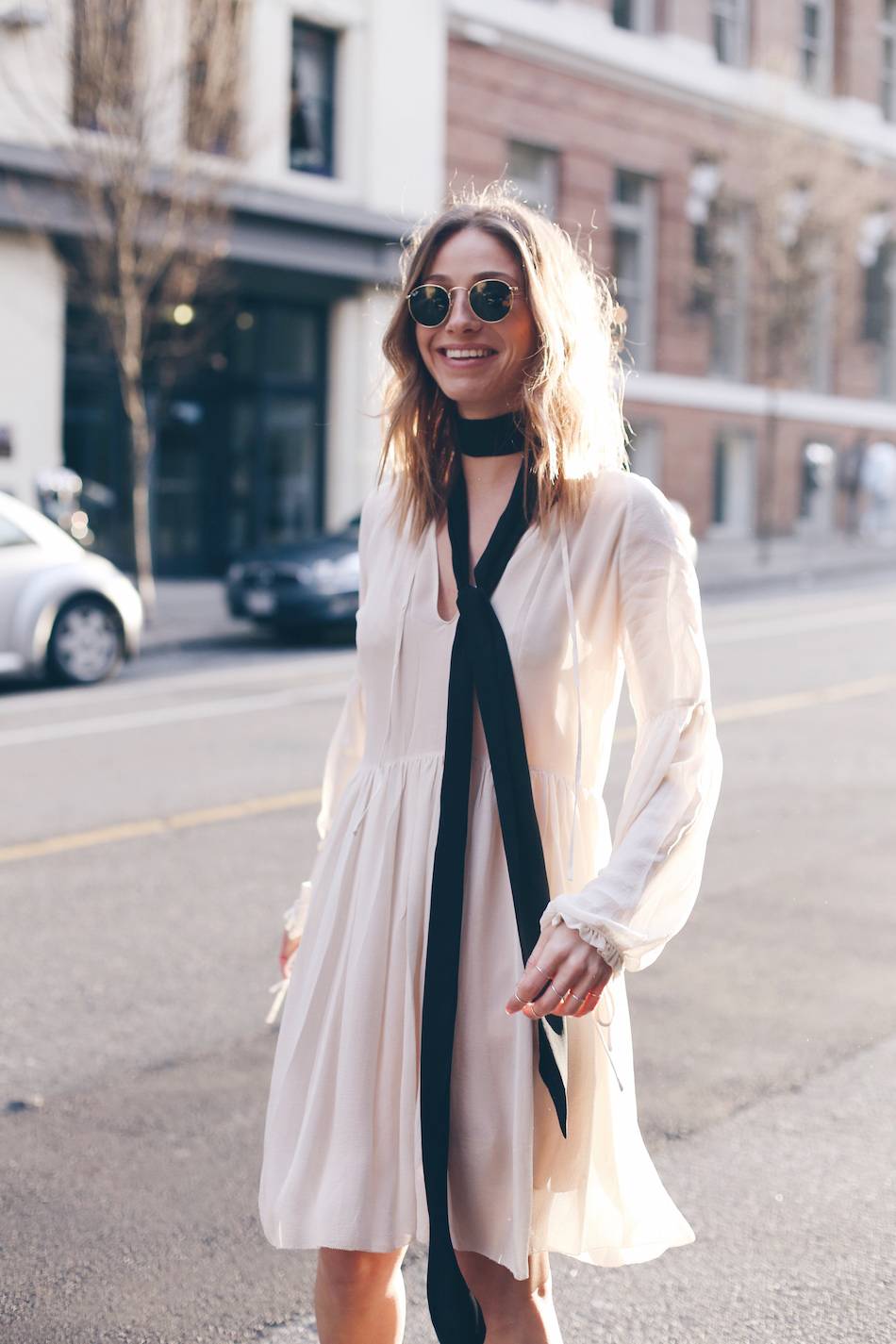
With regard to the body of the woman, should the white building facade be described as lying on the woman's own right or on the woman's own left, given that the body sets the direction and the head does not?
on the woman's own right

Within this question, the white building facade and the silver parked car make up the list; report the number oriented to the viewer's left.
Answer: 1

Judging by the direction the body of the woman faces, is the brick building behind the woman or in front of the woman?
behind

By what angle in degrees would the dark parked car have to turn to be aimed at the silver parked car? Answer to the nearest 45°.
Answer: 0° — it already faces it

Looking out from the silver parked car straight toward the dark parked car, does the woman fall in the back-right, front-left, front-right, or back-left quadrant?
back-right

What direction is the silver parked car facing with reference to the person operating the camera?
facing to the left of the viewer

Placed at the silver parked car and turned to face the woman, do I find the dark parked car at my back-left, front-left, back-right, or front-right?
back-left

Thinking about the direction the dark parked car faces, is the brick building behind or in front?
behind

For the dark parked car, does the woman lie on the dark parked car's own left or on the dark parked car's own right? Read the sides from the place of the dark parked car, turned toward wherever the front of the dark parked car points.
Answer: on the dark parked car's own left

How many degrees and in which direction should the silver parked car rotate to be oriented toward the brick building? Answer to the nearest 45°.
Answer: approximately 135° to its right

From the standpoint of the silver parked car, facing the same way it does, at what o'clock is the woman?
The woman is roughly at 9 o'clock from the silver parked car.

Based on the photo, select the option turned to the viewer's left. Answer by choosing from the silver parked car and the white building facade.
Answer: the silver parked car

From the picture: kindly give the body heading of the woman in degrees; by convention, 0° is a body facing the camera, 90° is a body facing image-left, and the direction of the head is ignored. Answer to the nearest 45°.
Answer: approximately 45°
